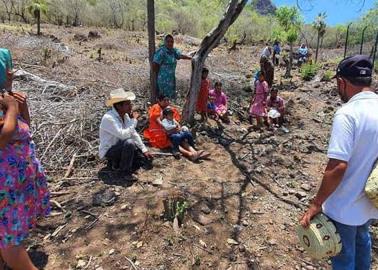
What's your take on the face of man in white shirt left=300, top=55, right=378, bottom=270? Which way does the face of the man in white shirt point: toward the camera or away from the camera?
away from the camera

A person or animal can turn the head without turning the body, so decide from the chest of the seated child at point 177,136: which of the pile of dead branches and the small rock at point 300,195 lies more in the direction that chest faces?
the small rock

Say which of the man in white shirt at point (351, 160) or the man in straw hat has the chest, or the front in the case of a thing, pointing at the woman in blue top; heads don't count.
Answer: the man in white shirt

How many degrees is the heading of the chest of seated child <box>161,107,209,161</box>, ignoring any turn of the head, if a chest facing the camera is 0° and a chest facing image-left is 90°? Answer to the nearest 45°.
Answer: approximately 315°

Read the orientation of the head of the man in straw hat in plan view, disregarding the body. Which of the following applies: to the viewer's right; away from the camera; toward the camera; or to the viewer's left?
to the viewer's right

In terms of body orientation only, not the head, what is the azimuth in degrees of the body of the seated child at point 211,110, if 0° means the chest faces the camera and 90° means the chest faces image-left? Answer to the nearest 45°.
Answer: approximately 0°

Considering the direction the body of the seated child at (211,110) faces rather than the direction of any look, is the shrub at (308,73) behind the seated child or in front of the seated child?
behind

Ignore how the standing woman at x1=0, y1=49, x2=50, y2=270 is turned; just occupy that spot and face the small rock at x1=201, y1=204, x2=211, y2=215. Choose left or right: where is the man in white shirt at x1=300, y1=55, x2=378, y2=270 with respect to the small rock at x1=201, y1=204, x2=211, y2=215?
right

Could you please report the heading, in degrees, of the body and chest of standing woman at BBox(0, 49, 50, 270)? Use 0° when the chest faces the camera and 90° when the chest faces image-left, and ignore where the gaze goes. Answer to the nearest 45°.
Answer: approximately 270°

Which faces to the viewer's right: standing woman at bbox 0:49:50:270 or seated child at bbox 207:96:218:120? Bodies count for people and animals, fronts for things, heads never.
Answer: the standing woman

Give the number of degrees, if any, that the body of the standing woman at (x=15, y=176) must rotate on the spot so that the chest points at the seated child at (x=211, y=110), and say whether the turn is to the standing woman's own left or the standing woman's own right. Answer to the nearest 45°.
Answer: approximately 45° to the standing woman's own left
